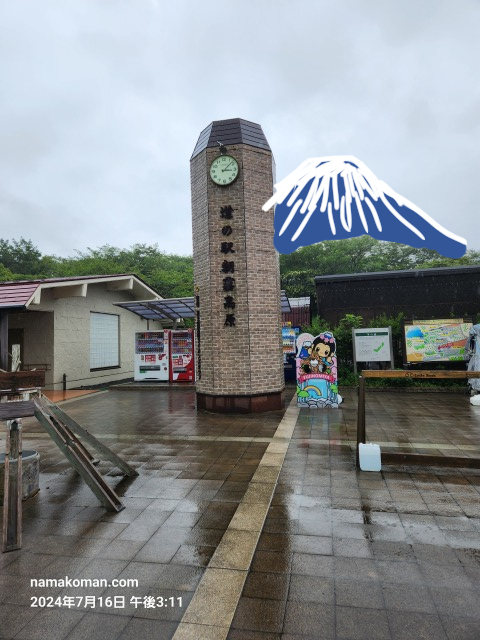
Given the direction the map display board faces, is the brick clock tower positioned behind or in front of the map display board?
in front

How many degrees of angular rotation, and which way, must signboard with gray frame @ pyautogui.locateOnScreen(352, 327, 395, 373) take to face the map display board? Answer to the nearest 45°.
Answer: approximately 90° to its left

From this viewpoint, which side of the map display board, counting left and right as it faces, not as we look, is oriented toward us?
front

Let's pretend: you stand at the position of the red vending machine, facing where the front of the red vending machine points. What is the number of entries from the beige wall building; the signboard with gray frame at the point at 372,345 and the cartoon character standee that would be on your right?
1

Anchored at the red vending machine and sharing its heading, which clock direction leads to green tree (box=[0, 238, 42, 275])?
The green tree is roughly at 5 o'clock from the red vending machine.

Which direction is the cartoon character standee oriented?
toward the camera

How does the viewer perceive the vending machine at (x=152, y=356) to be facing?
facing the viewer

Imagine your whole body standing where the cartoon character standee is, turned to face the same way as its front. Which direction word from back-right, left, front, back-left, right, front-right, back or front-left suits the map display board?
back-left

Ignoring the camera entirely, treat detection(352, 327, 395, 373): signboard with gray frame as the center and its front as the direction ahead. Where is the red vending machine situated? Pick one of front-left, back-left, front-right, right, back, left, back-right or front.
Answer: right

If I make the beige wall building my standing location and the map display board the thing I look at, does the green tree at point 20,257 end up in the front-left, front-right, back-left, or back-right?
back-left

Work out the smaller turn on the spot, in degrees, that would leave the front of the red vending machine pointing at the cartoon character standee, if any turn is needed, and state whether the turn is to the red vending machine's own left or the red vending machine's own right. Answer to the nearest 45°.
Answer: approximately 45° to the red vending machine's own left

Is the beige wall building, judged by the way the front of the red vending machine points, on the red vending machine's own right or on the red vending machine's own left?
on the red vending machine's own right

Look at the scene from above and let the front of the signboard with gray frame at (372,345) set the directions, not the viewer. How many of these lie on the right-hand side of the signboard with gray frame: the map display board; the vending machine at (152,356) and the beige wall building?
2
